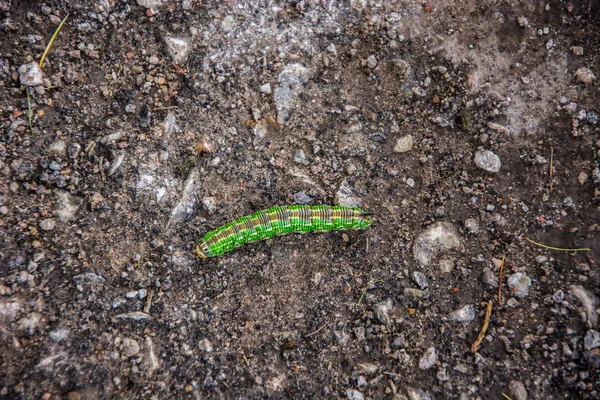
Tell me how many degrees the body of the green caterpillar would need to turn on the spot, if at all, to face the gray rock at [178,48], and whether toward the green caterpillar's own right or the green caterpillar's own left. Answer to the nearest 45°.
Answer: approximately 45° to the green caterpillar's own right

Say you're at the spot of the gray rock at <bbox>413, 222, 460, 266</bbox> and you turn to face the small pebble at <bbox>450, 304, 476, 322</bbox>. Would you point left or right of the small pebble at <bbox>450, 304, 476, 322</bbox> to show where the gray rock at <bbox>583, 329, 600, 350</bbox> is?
left

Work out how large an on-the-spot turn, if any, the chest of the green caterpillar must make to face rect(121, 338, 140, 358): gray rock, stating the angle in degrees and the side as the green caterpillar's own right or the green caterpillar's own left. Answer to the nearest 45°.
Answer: approximately 45° to the green caterpillar's own left

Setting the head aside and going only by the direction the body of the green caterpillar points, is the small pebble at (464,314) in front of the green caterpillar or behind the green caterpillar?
behind

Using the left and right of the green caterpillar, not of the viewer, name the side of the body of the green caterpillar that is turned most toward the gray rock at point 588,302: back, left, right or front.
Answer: back

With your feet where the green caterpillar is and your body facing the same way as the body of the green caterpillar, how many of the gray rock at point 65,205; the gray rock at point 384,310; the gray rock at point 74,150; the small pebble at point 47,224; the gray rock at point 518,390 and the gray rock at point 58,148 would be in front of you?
4

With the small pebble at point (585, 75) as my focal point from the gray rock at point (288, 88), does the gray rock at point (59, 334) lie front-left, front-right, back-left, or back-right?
back-right

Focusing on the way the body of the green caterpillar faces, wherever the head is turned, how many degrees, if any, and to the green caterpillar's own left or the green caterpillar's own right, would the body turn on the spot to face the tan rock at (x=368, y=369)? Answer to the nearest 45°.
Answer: approximately 135° to the green caterpillar's own left

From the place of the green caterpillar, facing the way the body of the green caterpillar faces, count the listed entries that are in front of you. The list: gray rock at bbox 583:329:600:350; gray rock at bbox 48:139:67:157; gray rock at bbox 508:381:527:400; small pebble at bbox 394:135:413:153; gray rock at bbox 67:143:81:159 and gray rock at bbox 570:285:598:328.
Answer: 2

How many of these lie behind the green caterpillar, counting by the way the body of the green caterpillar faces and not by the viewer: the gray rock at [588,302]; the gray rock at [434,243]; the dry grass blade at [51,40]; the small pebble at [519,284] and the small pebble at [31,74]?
3

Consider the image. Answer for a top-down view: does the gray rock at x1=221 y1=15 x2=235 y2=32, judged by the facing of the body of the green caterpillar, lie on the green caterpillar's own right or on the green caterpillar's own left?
on the green caterpillar's own right

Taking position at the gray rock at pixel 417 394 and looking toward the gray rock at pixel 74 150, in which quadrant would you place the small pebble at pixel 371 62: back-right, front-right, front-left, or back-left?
front-right

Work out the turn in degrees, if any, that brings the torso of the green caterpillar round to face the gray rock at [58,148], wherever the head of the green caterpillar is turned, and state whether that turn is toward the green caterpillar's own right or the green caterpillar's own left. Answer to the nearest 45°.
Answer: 0° — it already faces it
